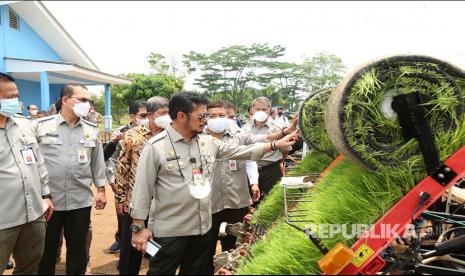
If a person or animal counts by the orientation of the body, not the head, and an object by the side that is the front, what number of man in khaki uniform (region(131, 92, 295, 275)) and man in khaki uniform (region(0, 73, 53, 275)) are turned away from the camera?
0

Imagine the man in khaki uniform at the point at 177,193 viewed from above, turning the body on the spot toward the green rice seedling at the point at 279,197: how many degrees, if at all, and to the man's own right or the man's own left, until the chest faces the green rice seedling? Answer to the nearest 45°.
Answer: approximately 45° to the man's own left

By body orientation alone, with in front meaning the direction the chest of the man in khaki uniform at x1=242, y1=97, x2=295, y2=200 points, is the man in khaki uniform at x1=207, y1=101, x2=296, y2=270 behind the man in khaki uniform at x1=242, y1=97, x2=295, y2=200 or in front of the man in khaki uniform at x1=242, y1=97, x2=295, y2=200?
in front

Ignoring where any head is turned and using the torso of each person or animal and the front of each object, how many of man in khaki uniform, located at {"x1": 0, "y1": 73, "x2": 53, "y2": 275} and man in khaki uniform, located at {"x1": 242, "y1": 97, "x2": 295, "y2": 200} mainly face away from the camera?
0

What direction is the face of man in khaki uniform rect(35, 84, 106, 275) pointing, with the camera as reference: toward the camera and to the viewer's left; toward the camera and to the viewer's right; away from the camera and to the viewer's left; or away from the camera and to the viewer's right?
toward the camera and to the viewer's right

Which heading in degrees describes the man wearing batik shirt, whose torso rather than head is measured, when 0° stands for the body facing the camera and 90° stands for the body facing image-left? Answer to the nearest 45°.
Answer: approximately 315°

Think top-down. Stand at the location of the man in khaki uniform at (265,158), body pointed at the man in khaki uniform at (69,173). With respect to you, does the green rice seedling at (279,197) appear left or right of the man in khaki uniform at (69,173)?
left

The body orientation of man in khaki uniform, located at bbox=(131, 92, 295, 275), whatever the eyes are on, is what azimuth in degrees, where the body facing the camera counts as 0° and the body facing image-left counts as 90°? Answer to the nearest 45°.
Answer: approximately 315°

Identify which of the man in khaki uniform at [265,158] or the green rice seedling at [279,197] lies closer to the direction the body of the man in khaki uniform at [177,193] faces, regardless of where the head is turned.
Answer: the green rice seedling

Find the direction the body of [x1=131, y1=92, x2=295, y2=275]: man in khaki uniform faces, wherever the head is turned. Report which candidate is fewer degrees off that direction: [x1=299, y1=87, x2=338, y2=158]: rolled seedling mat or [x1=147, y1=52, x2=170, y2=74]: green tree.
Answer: the rolled seedling mat

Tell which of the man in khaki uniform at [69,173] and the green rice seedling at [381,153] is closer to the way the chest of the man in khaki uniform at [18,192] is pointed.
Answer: the green rice seedling
